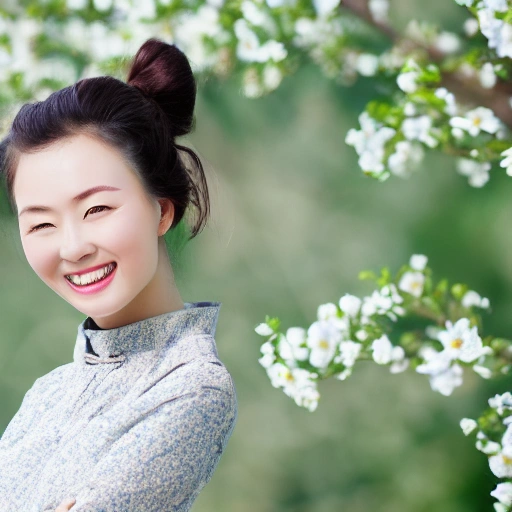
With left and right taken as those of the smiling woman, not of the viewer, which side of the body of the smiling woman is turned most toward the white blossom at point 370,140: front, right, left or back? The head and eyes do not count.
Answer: back

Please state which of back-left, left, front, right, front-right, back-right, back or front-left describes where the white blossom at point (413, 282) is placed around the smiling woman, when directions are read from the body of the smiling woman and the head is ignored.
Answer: back

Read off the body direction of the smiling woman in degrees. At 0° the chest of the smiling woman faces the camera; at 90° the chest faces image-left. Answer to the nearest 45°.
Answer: approximately 45°

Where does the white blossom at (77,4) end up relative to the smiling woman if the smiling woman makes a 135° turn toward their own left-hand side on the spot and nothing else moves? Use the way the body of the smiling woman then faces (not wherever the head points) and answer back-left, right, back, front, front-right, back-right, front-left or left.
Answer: left

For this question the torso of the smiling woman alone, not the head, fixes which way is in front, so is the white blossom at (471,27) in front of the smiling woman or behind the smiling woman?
behind

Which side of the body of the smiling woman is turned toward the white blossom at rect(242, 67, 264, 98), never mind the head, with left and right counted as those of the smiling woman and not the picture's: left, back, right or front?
back

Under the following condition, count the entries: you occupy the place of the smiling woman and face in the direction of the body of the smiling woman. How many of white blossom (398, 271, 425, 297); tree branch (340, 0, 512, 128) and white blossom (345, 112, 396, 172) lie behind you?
3

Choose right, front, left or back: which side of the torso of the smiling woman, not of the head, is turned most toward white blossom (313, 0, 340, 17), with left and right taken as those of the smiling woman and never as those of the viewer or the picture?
back
